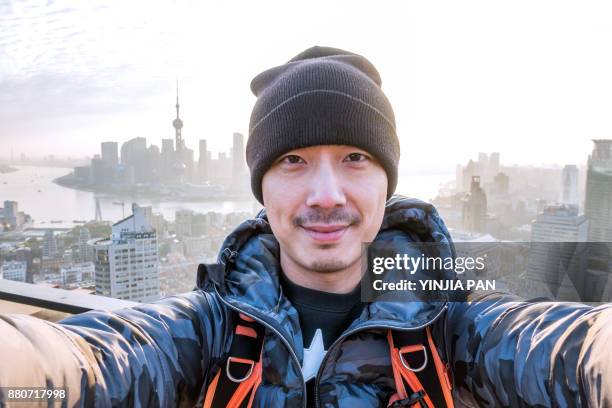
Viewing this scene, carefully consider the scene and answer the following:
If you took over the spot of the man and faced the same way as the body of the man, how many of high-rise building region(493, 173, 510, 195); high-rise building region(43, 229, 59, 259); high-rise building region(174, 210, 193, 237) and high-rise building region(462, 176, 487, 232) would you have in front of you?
0

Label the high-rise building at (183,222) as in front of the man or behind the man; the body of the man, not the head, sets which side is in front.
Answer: behind

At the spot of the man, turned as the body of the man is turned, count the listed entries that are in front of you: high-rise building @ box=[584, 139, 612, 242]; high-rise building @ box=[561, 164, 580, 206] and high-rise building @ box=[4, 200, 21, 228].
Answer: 0

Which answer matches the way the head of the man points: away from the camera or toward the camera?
toward the camera

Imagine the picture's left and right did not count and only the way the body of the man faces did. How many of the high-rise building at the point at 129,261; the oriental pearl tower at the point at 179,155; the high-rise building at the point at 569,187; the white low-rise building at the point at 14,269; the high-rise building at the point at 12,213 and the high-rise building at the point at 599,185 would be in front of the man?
0

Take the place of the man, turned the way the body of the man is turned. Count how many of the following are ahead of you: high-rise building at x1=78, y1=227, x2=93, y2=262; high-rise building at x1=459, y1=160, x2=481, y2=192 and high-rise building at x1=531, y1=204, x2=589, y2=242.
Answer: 0

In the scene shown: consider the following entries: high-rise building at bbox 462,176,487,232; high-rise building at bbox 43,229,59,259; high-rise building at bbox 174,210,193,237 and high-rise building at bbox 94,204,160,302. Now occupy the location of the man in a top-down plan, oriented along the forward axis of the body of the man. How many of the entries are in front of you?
0

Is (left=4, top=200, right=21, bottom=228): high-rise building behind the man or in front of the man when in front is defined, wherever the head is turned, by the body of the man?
behind

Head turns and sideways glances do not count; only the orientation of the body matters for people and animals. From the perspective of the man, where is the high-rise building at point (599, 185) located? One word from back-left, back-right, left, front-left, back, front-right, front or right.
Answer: back-left

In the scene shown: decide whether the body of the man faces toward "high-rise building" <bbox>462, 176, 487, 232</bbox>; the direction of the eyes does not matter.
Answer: no

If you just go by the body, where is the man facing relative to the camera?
toward the camera

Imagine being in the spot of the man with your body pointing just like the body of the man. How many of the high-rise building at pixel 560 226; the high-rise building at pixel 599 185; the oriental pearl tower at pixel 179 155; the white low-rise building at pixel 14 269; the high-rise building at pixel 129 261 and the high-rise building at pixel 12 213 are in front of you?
0

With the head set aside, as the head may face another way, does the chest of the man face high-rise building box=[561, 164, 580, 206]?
no

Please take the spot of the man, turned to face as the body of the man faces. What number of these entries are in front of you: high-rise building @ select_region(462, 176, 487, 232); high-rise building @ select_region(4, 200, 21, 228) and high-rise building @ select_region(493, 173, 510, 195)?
0

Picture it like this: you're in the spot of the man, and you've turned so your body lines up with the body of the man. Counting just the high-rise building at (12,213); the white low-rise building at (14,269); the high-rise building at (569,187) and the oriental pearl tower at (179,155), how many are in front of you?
0

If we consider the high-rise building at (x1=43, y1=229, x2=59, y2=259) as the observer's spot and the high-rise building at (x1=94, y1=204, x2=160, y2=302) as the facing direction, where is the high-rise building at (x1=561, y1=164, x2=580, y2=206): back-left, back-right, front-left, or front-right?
front-left
